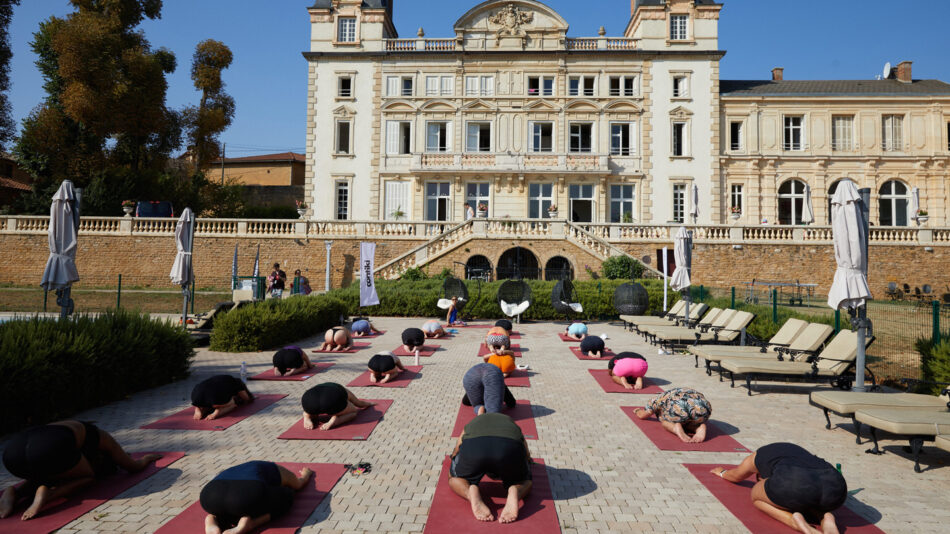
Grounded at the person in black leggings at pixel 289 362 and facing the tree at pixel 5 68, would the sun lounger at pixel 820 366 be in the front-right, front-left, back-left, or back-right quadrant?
back-right

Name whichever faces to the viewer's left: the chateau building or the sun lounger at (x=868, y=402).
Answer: the sun lounger

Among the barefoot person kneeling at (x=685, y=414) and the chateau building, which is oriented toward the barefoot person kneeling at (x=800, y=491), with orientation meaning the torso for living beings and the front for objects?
the chateau building

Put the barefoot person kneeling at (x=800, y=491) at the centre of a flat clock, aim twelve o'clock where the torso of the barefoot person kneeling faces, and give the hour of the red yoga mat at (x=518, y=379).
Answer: The red yoga mat is roughly at 12 o'clock from the barefoot person kneeling.

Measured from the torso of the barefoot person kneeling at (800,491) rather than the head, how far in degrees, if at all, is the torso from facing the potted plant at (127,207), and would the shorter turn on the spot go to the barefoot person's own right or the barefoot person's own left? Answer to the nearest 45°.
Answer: approximately 45° to the barefoot person's own left

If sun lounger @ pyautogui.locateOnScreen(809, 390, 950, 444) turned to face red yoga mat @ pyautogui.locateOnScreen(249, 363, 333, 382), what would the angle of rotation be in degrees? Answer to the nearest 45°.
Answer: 0° — it already faces it

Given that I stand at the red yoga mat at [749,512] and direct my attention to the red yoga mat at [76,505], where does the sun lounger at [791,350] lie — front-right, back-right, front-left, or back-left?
back-right

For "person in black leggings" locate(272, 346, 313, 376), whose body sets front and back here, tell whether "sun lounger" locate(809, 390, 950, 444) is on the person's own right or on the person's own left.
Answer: on the person's own right

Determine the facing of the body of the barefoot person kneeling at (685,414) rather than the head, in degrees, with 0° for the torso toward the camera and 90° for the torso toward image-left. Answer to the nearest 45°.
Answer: approximately 135°

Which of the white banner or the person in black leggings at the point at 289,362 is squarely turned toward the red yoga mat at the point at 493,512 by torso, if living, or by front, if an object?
the white banner

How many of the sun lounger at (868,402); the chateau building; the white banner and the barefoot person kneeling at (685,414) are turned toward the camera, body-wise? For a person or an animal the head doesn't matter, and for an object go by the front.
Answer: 2

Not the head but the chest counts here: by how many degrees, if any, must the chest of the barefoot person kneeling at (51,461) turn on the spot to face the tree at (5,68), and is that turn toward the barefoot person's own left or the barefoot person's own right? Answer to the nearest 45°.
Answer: approximately 45° to the barefoot person's own left

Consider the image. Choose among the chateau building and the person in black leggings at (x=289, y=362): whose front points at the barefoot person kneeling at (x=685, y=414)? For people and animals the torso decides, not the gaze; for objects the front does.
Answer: the chateau building

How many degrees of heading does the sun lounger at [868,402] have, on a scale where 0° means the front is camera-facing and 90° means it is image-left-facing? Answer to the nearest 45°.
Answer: approximately 90°

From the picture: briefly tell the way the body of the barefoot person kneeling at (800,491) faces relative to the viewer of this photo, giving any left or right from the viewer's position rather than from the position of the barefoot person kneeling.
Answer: facing away from the viewer and to the left of the viewer
